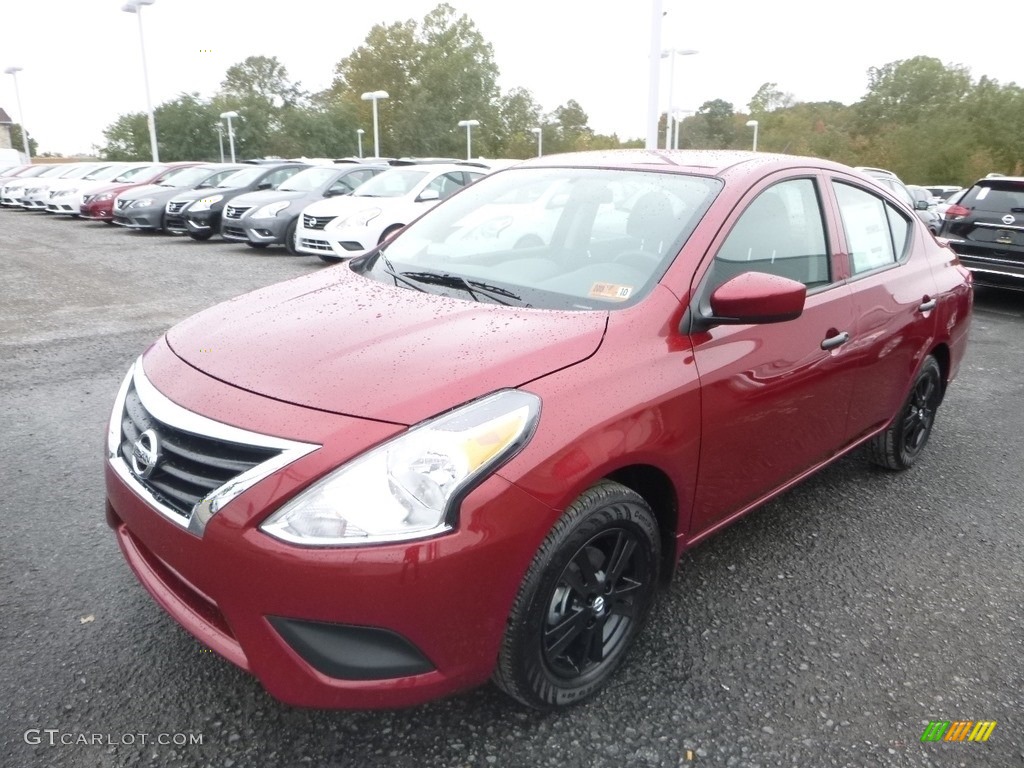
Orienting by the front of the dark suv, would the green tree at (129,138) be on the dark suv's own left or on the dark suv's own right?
on the dark suv's own left

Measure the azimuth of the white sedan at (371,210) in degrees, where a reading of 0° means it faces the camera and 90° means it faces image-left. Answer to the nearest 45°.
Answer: approximately 45°

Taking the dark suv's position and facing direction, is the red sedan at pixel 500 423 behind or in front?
behind

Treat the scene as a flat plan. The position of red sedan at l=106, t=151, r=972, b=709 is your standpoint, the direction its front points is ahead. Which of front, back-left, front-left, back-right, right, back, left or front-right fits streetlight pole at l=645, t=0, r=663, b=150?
back-right

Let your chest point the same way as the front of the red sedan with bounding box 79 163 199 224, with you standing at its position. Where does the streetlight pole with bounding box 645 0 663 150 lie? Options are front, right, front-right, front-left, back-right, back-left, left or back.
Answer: left

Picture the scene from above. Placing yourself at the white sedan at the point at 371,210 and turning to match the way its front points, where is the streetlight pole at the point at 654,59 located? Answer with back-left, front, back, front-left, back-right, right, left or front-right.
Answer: back

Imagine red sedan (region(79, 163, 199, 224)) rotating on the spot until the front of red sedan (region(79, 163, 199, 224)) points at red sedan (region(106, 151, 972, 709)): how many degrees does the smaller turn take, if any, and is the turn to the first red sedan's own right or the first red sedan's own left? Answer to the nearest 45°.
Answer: approximately 45° to the first red sedan's own left

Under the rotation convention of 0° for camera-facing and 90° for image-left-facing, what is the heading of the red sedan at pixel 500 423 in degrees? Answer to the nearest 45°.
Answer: approximately 45°

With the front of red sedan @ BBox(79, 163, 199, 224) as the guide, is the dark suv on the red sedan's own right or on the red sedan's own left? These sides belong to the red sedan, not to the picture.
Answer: on the red sedan's own left

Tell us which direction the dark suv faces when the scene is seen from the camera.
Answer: facing away from the viewer and to the right of the viewer
